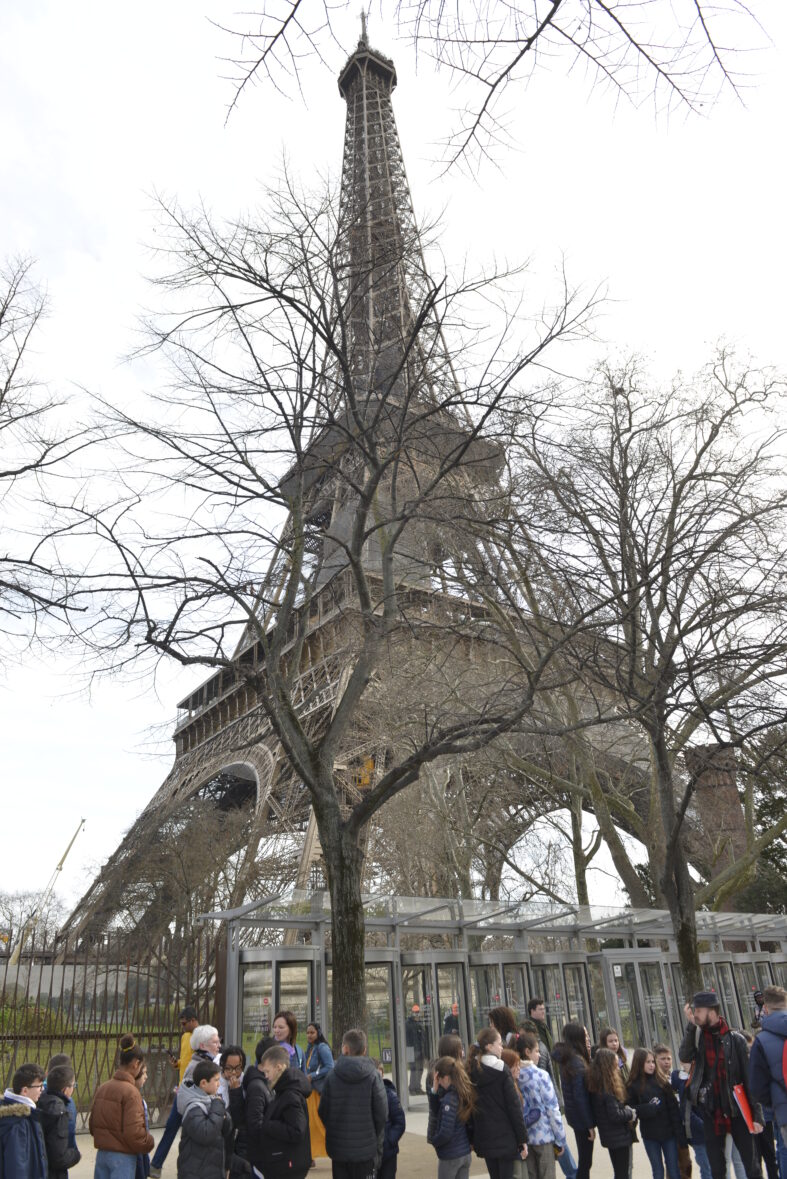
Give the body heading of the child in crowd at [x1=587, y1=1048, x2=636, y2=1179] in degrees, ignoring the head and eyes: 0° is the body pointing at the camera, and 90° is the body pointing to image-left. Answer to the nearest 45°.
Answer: approximately 225°

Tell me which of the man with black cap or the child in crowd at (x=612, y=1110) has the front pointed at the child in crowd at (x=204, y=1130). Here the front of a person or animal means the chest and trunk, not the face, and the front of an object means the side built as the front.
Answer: the man with black cap

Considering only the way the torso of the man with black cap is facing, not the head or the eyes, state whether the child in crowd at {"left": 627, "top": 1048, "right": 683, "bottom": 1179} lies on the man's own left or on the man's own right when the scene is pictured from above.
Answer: on the man's own right

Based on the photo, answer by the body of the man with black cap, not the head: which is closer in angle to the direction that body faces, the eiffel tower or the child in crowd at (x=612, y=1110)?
the child in crowd

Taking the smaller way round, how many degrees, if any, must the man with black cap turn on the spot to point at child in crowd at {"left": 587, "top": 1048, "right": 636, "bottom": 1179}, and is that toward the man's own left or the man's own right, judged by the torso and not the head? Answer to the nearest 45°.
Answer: approximately 45° to the man's own right

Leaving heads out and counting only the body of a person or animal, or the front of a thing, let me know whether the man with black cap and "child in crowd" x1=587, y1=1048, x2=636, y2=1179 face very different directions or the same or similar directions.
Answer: very different directions

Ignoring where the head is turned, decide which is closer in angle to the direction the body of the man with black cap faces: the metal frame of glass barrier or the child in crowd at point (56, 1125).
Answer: the child in crowd

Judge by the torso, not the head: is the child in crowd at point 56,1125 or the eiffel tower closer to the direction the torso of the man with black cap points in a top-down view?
the child in crowd

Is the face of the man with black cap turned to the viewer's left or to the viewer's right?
to the viewer's left

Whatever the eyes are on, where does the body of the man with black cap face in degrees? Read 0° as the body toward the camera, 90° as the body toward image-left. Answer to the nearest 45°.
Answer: approximately 45°

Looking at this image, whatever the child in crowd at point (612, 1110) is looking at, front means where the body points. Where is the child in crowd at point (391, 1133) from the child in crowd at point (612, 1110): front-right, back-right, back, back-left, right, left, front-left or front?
back-left
